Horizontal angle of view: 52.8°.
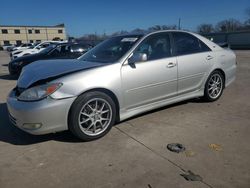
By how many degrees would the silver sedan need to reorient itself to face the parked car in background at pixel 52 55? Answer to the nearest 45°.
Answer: approximately 135° to its right

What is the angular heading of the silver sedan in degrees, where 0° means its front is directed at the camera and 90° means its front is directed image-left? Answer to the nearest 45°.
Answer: approximately 45°
